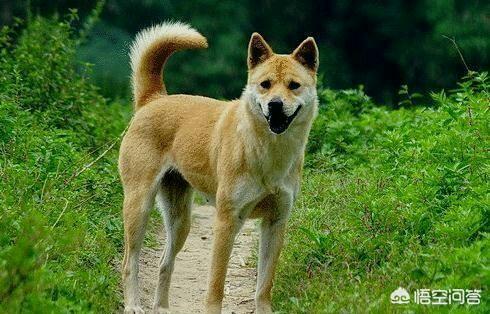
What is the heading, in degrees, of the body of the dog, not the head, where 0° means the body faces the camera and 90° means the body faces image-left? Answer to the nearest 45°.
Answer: approximately 315°
